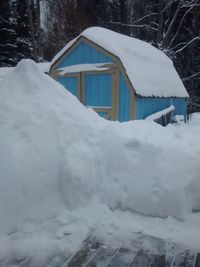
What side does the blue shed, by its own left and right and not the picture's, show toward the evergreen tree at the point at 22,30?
right

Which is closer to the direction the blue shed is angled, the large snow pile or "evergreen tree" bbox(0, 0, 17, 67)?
the large snow pile

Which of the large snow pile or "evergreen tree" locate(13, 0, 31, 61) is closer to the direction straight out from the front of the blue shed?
the large snow pile

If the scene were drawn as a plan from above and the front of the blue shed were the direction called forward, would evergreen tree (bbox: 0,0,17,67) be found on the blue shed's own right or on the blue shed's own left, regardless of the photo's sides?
on the blue shed's own right

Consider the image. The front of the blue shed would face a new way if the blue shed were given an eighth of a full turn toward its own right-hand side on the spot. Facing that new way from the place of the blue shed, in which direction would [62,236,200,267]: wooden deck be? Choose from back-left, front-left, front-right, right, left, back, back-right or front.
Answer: left

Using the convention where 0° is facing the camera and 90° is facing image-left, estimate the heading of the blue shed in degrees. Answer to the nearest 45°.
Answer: approximately 45°
